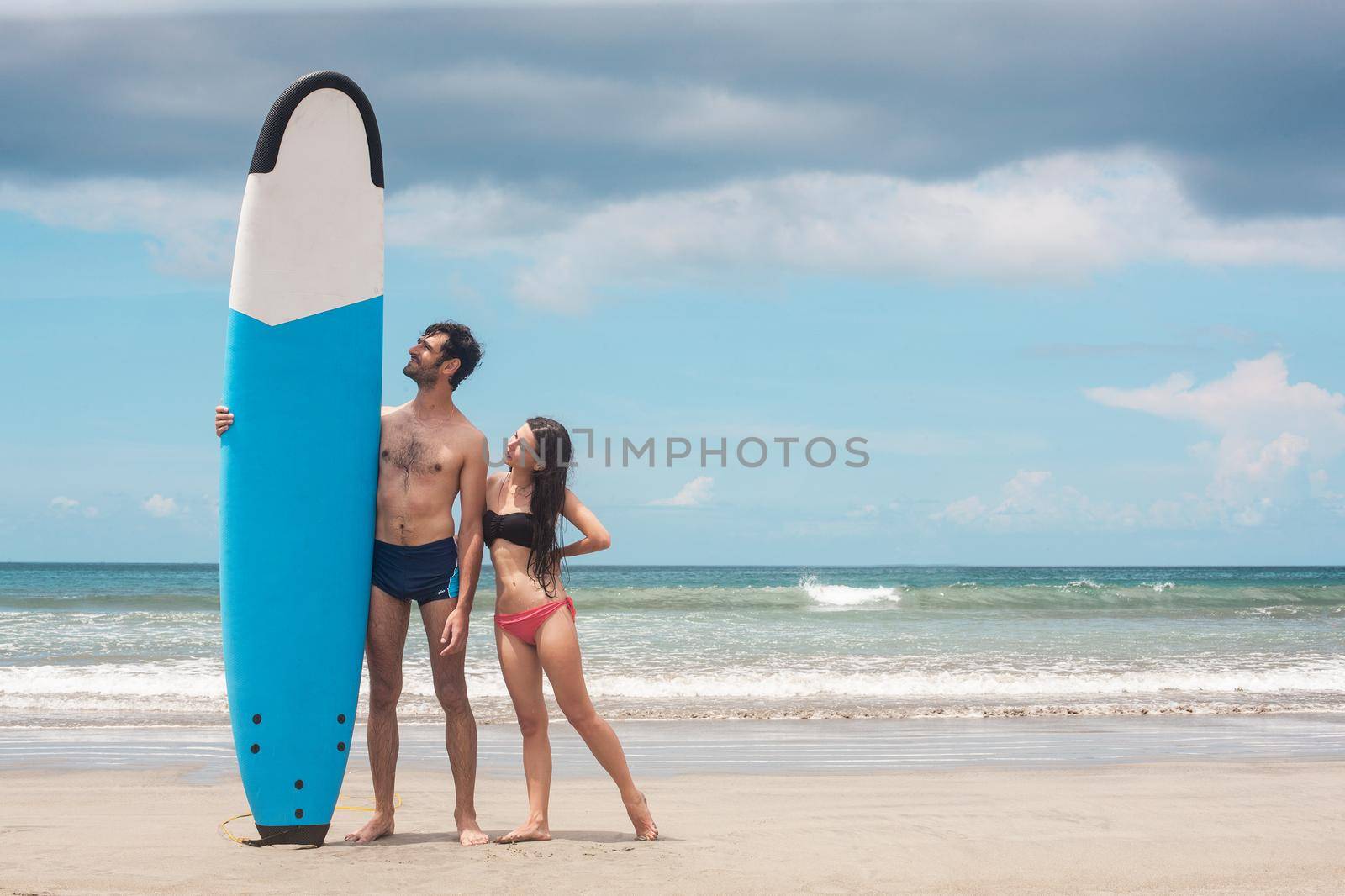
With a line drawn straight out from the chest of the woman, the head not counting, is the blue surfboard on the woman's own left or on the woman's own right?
on the woman's own right

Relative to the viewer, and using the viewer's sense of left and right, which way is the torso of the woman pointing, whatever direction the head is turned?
facing the viewer and to the left of the viewer

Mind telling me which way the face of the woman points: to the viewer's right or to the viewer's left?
to the viewer's left

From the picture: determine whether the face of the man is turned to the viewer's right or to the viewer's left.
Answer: to the viewer's left
